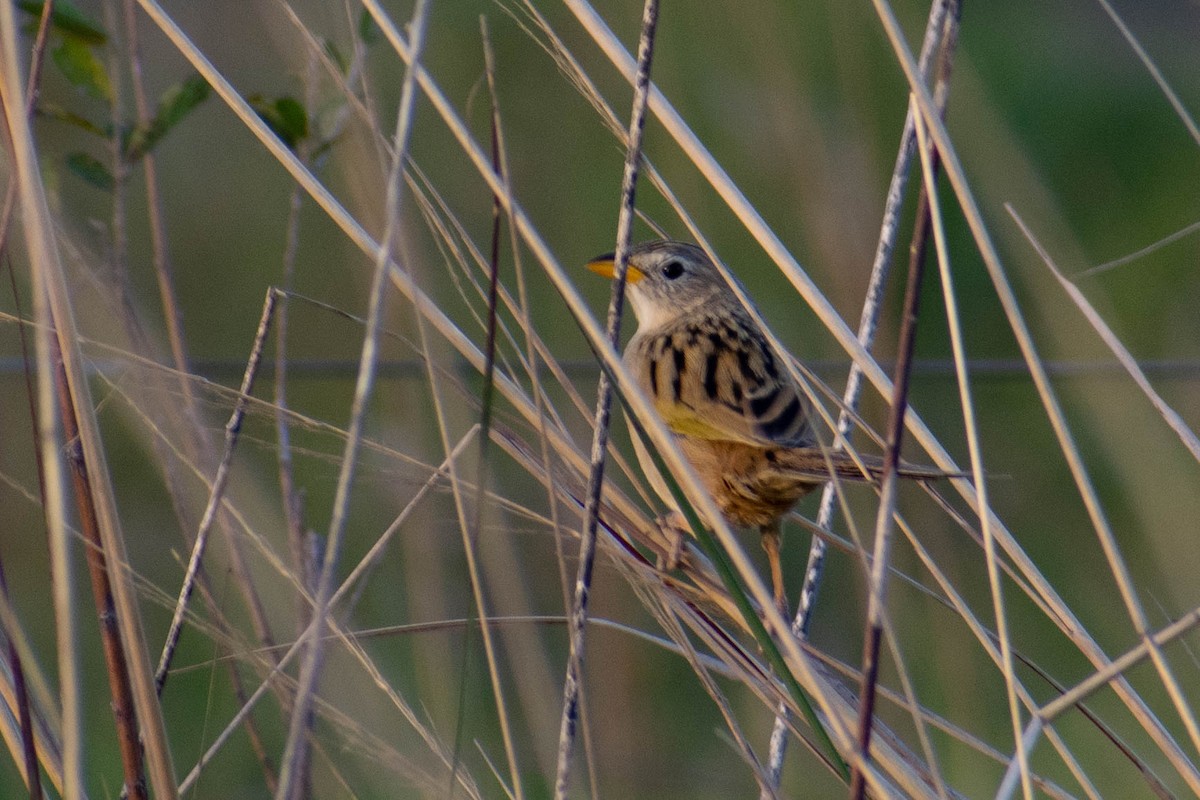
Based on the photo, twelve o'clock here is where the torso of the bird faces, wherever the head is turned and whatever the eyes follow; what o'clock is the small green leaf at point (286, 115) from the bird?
The small green leaf is roughly at 12 o'clock from the bird.

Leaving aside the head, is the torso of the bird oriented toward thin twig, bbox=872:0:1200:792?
no

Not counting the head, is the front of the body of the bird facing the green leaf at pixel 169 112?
yes

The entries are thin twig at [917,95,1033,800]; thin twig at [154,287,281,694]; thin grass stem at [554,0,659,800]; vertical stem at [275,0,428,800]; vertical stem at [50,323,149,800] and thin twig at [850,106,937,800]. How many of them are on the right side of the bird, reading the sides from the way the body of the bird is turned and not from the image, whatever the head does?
0

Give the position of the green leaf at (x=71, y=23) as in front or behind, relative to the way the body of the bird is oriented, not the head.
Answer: in front

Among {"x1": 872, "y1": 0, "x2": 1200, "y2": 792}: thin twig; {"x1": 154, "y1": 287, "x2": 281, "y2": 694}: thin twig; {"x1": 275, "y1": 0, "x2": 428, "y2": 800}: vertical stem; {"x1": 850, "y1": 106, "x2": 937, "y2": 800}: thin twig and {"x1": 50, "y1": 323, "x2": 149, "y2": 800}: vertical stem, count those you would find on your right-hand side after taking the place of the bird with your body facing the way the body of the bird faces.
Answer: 0

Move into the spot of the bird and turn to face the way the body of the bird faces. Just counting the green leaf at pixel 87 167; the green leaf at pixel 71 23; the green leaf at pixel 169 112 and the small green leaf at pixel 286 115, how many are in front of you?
4

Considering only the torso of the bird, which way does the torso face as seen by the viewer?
to the viewer's left

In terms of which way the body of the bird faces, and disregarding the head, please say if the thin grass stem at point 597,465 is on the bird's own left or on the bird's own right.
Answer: on the bird's own left

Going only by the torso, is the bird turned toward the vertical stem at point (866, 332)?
no

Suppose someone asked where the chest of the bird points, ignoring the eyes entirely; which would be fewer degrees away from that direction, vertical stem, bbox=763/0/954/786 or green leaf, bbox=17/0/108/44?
the green leaf

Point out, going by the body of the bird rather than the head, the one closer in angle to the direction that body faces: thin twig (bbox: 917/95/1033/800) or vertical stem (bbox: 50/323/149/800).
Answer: the vertical stem
